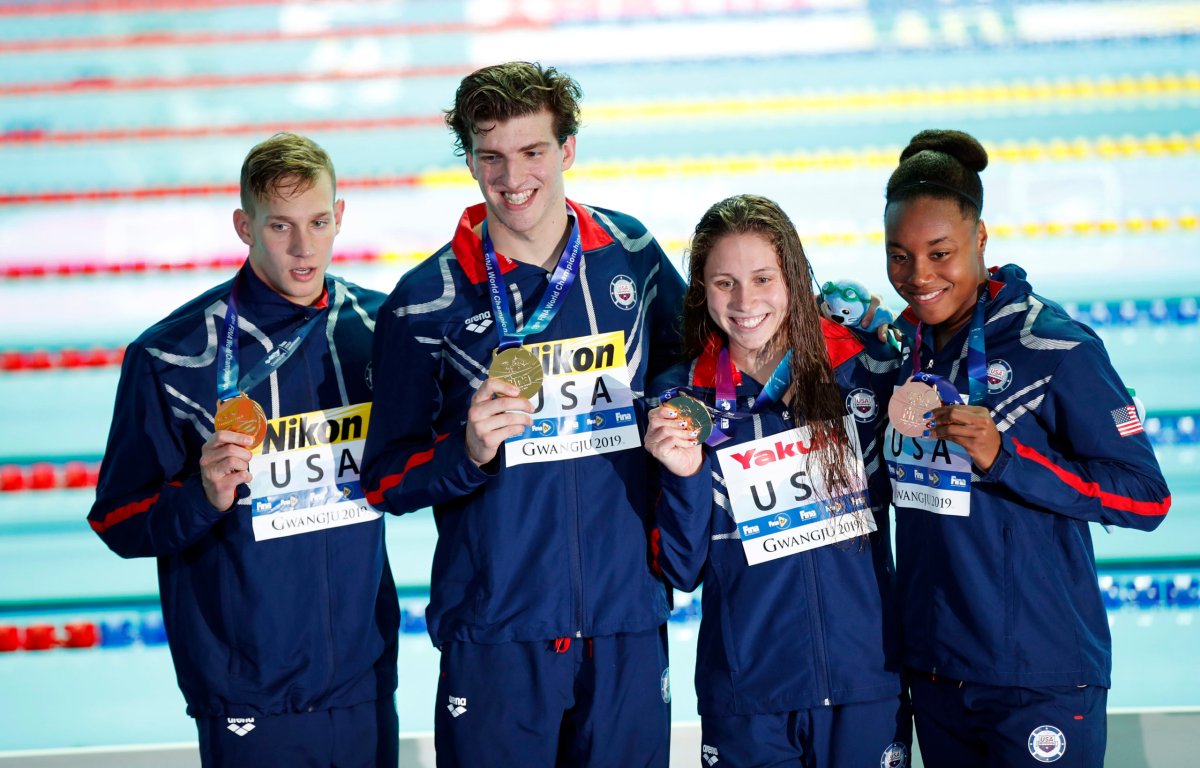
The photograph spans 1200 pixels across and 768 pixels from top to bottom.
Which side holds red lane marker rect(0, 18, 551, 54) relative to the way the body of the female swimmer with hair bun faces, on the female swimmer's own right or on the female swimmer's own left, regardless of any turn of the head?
on the female swimmer's own right

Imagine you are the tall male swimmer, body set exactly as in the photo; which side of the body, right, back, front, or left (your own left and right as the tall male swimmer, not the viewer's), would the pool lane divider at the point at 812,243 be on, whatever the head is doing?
back

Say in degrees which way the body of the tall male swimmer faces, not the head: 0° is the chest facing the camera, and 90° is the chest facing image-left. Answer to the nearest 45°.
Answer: approximately 0°

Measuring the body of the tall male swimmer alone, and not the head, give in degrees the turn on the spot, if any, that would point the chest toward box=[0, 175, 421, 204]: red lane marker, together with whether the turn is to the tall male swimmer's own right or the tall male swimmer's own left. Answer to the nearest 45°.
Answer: approximately 135° to the tall male swimmer's own right

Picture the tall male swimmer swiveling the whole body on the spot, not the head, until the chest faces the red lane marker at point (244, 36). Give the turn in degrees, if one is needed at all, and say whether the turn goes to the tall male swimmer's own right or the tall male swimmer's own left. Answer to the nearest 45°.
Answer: approximately 180°

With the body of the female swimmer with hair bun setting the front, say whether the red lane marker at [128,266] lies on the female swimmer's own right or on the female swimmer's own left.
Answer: on the female swimmer's own right

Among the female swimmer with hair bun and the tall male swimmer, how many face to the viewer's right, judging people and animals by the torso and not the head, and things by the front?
0
